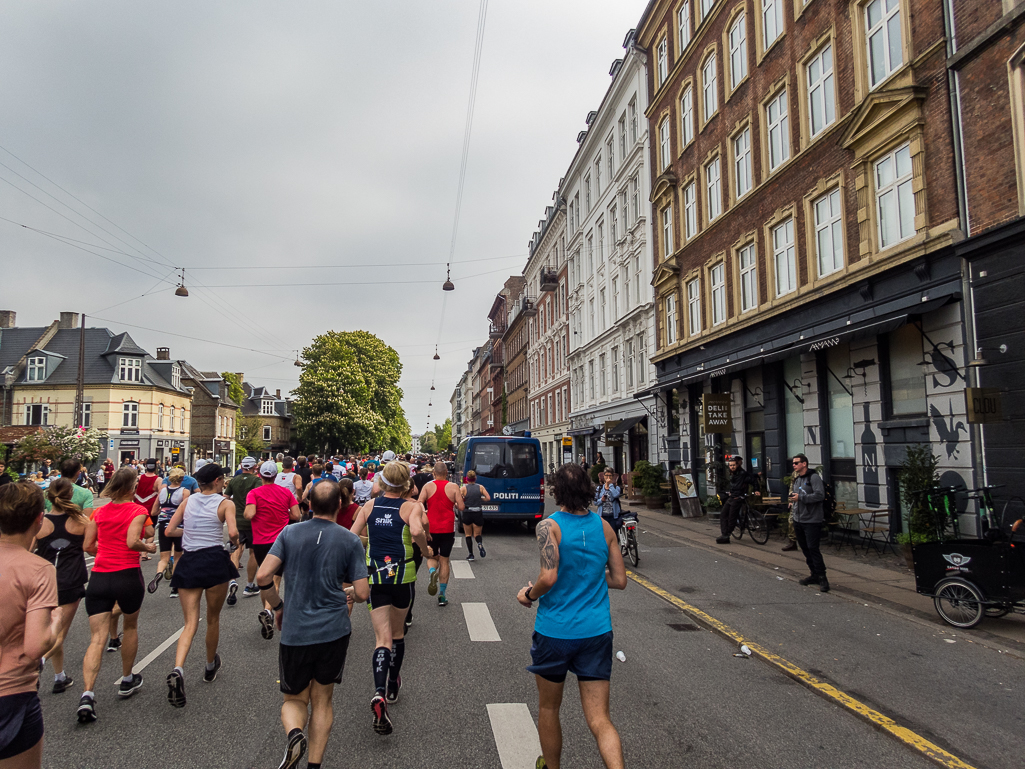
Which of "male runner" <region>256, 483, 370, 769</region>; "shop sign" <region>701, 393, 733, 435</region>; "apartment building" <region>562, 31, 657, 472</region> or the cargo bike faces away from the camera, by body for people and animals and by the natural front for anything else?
the male runner

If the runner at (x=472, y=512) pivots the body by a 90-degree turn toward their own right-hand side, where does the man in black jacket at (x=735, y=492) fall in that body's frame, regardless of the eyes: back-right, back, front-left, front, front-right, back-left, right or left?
front

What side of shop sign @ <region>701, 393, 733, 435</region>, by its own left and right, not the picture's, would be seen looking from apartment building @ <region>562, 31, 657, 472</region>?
back

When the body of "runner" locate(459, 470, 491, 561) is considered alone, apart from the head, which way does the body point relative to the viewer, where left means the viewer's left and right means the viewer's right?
facing away from the viewer

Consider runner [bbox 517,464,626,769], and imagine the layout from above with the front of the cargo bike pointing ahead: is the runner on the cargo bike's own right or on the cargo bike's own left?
on the cargo bike's own left

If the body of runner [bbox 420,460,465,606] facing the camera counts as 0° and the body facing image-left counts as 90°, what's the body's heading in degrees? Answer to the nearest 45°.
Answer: approximately 180°

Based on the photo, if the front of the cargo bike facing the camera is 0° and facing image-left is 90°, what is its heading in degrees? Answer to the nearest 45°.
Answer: approximately 90°

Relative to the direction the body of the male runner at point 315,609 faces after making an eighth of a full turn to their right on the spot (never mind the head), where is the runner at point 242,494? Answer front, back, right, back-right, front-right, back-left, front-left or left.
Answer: front-left

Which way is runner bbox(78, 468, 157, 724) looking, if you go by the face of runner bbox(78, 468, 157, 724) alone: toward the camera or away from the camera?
away from the camera

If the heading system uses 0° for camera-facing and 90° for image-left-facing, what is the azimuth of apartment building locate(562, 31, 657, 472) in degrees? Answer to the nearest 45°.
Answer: approximately 90°

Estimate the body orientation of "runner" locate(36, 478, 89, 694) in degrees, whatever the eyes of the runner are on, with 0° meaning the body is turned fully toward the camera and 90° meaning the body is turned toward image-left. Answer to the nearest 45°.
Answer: approximately 225°

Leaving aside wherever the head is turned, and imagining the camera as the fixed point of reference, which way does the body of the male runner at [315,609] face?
away from the camera

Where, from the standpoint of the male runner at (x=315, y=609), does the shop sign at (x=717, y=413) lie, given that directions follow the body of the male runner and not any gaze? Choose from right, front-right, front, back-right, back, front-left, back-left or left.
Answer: front-right

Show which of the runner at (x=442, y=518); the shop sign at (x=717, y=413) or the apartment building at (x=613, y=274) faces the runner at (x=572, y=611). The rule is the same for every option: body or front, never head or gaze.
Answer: the shop sign

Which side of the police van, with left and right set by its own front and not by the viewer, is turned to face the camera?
back

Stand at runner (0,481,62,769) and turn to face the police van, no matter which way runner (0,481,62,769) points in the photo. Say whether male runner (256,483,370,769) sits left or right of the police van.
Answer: right
